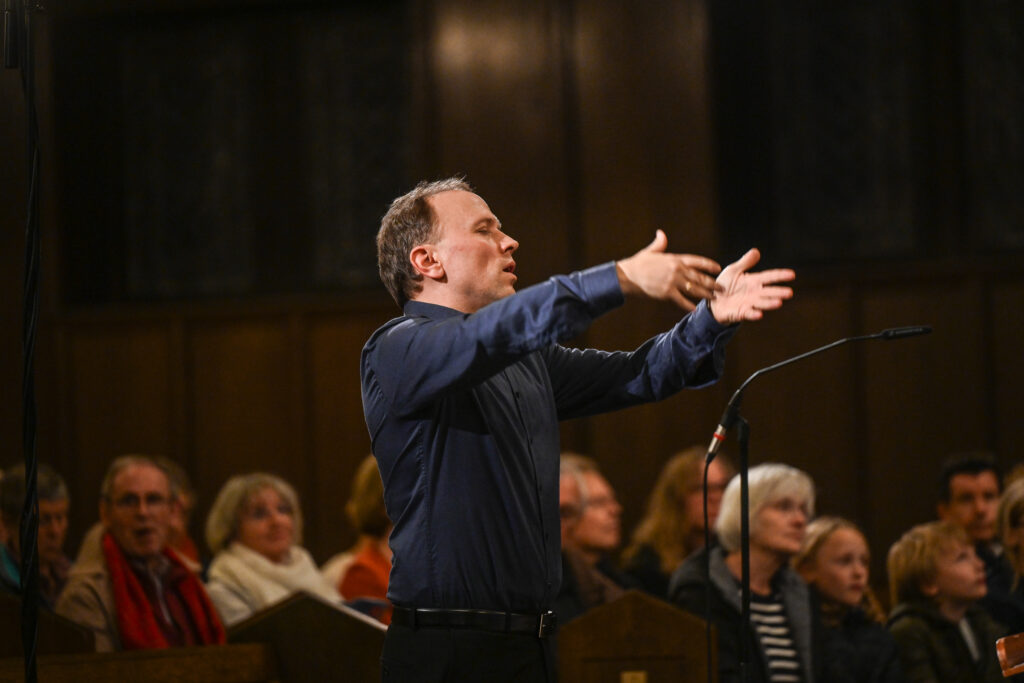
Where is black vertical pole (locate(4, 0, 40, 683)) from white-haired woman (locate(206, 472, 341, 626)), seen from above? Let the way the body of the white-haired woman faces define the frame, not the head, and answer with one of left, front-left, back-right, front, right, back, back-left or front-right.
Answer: front-right

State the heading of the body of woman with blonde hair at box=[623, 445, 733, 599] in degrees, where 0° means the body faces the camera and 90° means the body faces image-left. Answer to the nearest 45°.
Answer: approximately 315°

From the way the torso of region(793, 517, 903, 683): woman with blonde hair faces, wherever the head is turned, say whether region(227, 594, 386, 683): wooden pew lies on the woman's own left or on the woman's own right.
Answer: on the woman's own right

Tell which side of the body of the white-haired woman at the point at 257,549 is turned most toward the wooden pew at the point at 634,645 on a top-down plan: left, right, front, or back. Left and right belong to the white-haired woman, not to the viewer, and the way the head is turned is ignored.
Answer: front

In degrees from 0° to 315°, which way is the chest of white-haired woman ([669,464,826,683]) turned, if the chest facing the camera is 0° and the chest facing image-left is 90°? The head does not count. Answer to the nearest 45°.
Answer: approximately 315°

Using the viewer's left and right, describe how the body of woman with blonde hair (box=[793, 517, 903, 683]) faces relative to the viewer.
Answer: facing the viewer and to the right of the viewer

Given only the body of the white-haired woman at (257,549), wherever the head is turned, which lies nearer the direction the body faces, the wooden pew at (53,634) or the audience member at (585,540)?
the audience member

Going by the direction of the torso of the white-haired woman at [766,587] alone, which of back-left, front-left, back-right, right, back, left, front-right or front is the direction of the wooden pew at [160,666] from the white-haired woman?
right

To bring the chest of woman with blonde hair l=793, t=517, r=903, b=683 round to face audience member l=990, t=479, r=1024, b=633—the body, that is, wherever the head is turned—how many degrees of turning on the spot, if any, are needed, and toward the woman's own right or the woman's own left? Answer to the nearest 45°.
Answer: approximately 90° to the woman's own left

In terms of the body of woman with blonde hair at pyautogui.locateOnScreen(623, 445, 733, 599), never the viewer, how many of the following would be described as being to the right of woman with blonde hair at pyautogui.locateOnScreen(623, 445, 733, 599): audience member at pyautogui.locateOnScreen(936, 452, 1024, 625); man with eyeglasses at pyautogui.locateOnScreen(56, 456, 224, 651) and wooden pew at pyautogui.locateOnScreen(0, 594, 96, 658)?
2

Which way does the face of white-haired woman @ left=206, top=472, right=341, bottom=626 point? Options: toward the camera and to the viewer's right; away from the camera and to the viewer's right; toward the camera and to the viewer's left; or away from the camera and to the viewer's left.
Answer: toward the camera and to the viewer's right

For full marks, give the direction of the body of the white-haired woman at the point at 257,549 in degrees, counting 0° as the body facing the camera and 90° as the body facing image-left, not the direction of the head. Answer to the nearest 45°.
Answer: approximately 315°

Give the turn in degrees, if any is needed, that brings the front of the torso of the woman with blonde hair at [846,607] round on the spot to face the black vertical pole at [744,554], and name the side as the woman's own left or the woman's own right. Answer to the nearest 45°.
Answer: approximately 45° to the woman's own right
